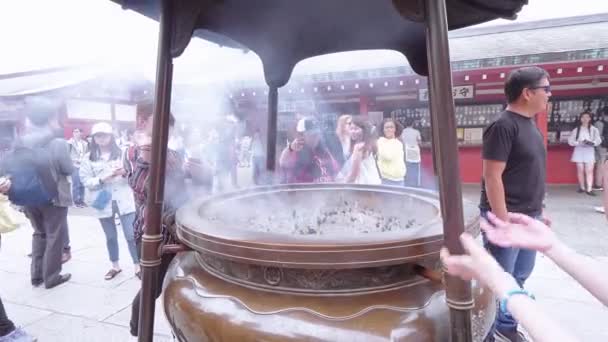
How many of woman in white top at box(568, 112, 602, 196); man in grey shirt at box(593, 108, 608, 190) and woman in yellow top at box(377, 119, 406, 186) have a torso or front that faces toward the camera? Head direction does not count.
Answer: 2

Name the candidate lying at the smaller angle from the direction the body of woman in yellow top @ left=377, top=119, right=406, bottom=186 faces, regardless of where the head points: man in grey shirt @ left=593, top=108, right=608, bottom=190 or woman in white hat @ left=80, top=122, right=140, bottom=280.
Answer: the woman in white hat

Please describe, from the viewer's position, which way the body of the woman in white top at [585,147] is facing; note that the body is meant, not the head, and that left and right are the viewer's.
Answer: facing the viewer

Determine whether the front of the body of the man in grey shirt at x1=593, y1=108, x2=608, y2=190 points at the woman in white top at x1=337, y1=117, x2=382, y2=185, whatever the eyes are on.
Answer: no

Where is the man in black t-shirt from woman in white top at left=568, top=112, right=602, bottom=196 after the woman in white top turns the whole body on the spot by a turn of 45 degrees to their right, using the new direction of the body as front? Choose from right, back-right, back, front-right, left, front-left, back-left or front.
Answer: front-left

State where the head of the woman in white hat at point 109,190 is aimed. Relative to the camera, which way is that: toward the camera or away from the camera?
toward the camera

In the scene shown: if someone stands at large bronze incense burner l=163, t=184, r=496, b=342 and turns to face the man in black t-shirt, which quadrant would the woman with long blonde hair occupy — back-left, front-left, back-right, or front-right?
front-left

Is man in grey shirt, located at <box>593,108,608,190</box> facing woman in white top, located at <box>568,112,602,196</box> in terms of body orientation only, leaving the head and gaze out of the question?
no

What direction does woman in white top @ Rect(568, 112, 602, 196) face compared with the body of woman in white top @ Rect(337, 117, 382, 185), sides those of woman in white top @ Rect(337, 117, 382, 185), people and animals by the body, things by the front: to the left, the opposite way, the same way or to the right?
the same way

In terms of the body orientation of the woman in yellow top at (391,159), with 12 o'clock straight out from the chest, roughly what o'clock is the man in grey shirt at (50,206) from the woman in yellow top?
The man in grey shirt is roughly at 2 o'clock from the woman in yellow top.

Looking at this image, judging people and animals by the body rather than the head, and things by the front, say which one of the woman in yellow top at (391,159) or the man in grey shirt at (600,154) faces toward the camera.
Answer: the woman in yellow top

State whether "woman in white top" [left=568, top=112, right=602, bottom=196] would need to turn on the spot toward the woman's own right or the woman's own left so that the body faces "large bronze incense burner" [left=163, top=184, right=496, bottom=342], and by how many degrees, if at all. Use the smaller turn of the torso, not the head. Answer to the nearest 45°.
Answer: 0° — they already face it

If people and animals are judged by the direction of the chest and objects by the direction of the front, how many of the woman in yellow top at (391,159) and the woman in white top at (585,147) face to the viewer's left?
0
